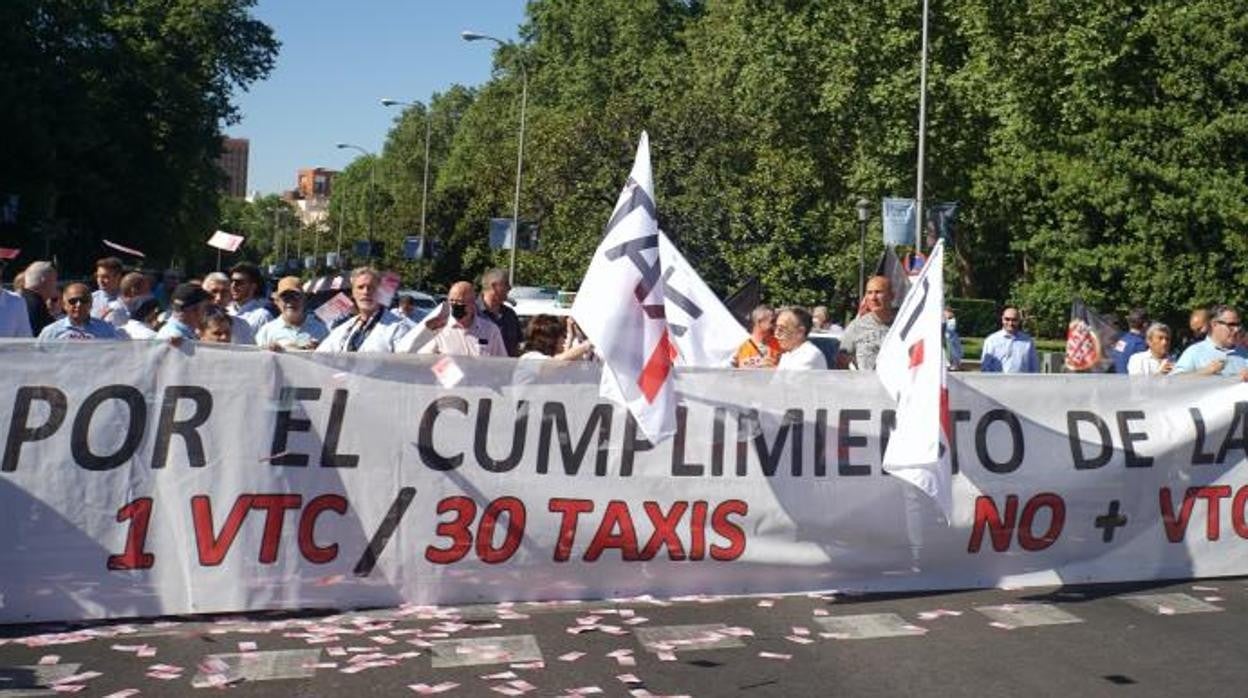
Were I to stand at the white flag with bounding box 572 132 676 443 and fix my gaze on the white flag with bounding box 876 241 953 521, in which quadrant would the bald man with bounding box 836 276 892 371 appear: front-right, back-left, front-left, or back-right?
front-left

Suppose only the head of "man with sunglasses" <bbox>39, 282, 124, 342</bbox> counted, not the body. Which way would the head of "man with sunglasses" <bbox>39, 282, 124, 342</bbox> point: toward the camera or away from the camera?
toward the camera

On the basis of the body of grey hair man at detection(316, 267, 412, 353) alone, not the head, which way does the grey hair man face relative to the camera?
toward the camera

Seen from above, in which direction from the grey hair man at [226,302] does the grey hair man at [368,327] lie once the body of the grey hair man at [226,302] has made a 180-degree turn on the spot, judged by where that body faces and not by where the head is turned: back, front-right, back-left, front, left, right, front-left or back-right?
right

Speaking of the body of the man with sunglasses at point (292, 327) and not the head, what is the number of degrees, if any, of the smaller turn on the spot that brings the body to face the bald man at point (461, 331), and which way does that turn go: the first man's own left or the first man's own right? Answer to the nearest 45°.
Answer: approximately 45° to the first man's own left

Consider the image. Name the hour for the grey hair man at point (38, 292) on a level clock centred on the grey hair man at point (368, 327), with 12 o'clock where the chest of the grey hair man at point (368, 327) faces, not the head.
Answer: the grey hair man at point (38, 292) is roughly at 4 o'clock from the grey hair man at point (368, 327).

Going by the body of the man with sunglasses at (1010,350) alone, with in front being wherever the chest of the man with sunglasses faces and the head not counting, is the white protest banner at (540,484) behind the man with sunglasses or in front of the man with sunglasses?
in front

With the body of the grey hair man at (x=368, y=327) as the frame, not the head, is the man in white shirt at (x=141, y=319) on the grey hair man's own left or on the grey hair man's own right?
on the grey hair man's own right

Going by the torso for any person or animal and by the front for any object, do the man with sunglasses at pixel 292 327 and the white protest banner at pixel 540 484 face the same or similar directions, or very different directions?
same or similar directions

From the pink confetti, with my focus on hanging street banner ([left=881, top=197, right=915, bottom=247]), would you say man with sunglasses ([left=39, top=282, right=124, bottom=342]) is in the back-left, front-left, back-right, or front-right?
front-left

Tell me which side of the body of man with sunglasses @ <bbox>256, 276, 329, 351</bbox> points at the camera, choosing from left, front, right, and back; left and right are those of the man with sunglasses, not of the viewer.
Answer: front

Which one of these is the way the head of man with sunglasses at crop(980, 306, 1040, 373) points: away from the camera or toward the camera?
toward the camera

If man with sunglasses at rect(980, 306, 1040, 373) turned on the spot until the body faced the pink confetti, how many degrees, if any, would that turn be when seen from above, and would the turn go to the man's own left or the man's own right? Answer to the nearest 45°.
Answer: approximately 45° to the man's own right

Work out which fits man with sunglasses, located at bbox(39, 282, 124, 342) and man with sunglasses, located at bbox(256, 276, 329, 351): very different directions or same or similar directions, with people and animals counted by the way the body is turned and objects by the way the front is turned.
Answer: same or similar directions

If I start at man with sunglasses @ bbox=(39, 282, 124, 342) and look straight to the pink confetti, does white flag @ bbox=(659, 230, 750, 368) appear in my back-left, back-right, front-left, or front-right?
front-left
